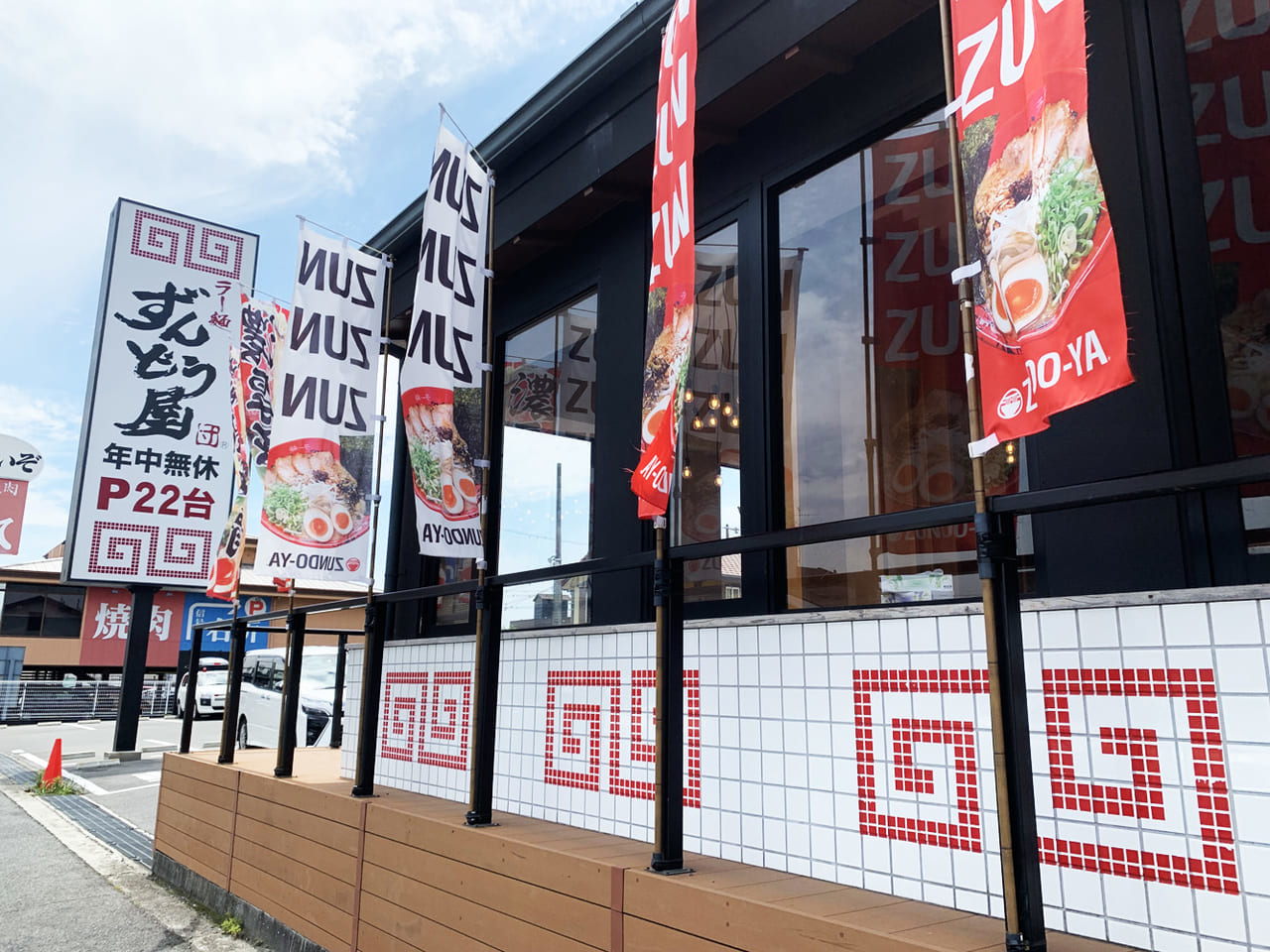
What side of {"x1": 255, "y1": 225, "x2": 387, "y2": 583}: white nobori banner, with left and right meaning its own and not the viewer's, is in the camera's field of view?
back

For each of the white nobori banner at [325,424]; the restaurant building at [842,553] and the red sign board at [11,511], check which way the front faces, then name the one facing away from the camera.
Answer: the white nobori banner

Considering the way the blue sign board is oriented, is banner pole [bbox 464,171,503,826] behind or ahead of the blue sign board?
ahead

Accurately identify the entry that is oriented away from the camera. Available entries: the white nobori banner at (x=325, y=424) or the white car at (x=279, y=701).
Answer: the white nobori banner

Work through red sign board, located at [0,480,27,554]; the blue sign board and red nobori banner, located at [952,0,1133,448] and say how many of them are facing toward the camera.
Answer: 3

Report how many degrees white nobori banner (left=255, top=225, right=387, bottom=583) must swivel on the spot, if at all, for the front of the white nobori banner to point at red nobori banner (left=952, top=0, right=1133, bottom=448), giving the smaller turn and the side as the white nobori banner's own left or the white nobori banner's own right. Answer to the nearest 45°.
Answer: approximately 180°

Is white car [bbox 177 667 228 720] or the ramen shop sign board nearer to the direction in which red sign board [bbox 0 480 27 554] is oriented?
the ramen shop sign board

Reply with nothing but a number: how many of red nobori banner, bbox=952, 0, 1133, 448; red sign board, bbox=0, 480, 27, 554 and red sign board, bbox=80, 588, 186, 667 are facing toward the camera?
3

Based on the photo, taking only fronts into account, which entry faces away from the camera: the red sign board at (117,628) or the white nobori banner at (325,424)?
the white nobori banner

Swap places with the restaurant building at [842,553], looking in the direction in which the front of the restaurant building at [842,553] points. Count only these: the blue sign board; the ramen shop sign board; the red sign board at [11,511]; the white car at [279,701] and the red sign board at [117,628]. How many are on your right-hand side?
5

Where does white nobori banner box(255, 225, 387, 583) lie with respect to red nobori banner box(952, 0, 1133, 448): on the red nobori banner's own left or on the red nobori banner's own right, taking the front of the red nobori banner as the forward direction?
on the red nobori banner's own right

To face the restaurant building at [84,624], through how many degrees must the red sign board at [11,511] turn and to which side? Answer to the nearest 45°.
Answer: approximately 135° to its left
